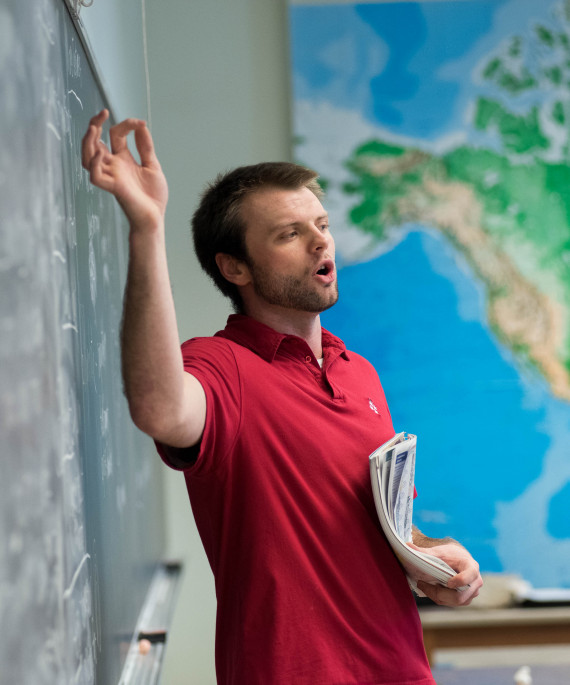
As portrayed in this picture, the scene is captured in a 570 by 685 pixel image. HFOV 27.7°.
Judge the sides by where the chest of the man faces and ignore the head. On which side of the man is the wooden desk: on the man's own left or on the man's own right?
on the man's own left

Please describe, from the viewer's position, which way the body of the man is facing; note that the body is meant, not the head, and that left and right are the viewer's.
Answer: facing the viewer and to the right of the viewer

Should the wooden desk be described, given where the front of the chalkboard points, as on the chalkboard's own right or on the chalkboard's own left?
on the chalkboard's own left

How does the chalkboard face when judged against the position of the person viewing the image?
facing to the right of the viewer

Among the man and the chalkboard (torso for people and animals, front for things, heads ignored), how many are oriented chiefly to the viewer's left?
0
